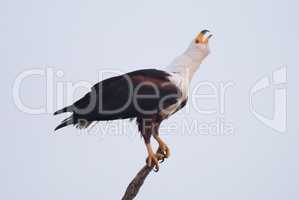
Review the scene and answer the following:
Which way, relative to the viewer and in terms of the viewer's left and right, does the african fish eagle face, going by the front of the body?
facing to the right of the viewer
